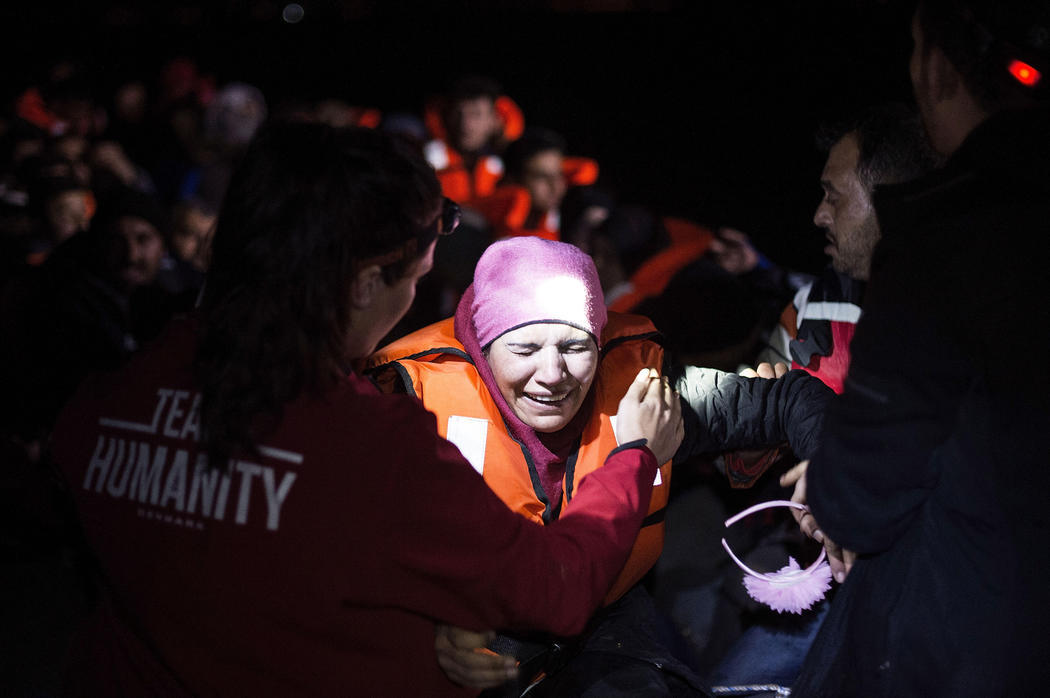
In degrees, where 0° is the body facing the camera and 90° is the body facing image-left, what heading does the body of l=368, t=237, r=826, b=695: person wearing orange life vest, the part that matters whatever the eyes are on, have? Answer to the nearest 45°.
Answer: approximately 0°

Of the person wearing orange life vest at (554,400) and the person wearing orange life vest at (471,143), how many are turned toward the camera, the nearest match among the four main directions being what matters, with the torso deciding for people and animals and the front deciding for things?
2

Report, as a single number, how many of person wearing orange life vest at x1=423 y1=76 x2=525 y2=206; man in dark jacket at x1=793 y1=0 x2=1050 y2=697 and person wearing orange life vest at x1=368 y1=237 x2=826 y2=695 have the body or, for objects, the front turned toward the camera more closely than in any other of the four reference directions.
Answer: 2

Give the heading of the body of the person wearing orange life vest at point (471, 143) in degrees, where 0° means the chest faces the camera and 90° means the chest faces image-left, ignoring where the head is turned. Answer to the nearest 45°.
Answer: approximately 0°

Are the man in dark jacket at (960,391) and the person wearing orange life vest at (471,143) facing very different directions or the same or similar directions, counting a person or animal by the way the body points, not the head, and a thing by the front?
very different directions

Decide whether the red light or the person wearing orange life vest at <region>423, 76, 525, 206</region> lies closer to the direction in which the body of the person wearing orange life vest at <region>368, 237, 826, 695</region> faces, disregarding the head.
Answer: the red light

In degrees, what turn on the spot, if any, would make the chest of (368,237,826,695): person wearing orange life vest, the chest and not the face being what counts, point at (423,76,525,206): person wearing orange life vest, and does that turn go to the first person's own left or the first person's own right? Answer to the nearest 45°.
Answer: approximately 180°

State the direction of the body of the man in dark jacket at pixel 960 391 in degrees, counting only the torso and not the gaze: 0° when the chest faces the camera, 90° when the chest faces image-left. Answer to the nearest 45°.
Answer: approximately 135°

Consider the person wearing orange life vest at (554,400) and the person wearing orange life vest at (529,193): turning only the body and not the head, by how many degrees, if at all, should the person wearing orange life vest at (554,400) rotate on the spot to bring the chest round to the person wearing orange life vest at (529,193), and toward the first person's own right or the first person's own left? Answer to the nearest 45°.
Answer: approximately 180°
